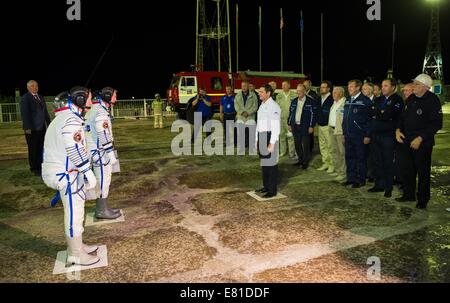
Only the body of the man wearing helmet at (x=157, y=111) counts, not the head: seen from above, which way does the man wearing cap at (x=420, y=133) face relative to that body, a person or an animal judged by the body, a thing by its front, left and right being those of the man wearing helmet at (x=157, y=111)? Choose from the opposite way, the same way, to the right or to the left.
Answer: to the right

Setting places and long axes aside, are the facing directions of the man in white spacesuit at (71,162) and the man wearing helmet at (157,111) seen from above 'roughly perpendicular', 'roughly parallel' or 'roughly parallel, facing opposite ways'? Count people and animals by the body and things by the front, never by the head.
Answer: roughly perpendicular

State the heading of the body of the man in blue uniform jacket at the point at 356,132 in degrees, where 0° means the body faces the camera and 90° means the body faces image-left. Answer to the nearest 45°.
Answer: approximately 45°

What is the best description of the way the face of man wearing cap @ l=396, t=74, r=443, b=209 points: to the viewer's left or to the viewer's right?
to the viewer's left

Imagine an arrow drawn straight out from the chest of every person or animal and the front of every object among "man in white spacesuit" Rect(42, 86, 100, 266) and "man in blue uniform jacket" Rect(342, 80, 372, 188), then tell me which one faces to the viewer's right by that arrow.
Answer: the man in white spacesuit

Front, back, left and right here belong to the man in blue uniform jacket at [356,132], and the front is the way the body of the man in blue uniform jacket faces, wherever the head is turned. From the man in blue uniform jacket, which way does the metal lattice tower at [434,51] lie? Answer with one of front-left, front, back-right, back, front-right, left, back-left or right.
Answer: back-right

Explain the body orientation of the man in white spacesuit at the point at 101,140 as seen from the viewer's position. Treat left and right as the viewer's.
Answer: facing to the right of the viewer

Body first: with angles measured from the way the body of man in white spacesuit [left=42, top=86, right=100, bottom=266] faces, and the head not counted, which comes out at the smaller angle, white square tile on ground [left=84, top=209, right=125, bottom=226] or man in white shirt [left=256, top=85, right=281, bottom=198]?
the man in white shirt

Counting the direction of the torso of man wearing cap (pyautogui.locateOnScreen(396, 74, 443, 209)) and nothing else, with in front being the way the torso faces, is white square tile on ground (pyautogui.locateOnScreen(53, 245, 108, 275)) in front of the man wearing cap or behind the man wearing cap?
in front

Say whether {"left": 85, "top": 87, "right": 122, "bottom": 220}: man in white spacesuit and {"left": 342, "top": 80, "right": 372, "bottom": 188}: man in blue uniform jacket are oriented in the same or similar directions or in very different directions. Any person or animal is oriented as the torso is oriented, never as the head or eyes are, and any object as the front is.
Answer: very different directions

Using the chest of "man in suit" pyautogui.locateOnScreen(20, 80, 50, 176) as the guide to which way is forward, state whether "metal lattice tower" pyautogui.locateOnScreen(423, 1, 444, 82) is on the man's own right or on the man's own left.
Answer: on the man's own left

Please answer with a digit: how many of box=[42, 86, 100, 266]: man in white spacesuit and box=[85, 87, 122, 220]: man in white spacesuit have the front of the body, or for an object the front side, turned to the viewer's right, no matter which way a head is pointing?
2

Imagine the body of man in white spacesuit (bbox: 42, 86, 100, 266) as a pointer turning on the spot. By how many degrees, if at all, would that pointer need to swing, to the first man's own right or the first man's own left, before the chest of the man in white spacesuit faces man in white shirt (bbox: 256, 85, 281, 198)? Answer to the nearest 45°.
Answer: approximately 45° to the first man's own left

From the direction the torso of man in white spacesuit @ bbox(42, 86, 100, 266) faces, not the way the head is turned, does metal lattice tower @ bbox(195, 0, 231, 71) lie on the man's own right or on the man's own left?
on the man's own left

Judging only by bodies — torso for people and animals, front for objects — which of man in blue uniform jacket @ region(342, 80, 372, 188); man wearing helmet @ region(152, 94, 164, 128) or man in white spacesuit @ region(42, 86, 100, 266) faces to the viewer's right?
the man in white spacesuit
